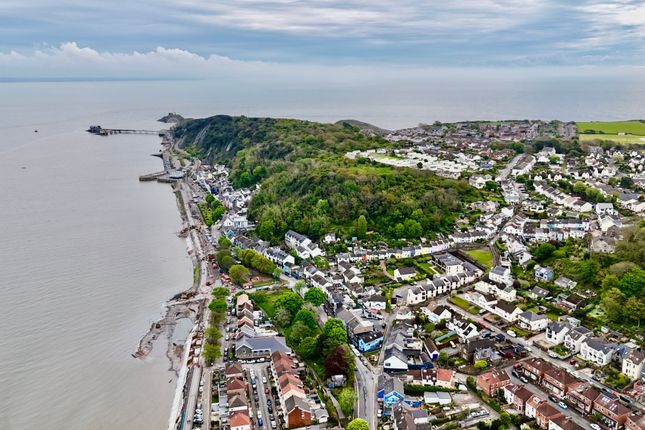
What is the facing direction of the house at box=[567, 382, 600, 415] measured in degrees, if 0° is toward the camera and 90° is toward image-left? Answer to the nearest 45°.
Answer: approximately 45°

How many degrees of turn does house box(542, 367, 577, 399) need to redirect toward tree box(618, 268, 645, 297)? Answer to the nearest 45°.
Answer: approximately 135° to its right

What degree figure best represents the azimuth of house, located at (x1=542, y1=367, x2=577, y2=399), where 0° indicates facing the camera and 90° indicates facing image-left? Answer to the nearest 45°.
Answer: approximately 45°

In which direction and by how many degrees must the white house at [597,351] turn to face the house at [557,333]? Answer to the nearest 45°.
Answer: approximately 90° to its right

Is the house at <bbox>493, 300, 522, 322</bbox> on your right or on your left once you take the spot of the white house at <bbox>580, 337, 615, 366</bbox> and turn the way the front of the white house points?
on your right

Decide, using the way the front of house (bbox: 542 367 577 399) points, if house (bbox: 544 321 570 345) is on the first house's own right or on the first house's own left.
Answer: on the first house's own right

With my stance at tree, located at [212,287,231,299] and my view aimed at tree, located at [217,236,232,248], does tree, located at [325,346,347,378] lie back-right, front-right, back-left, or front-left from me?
back-right

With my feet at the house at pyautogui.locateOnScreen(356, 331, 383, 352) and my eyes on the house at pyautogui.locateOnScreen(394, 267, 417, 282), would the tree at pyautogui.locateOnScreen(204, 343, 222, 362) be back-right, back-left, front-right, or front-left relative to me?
back-left

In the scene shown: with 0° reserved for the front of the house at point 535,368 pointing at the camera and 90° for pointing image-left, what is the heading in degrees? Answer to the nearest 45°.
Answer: approximately 45°

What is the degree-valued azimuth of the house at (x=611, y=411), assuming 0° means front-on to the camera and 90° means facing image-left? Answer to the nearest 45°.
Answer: approximately 45°
